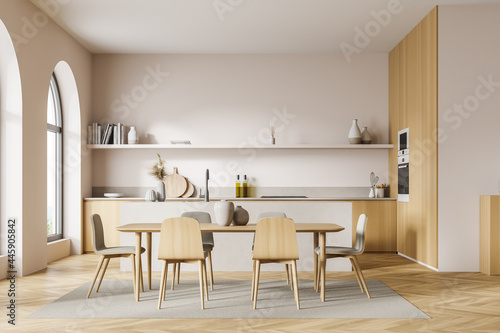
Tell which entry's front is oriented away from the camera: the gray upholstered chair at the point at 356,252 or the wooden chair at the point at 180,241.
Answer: the wooden chair

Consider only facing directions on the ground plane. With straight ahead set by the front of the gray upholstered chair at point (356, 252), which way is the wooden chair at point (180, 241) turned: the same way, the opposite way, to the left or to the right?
to the right

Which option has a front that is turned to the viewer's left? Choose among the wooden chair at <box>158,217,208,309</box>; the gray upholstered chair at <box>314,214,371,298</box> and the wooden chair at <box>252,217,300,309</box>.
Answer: the gray upholstered chair

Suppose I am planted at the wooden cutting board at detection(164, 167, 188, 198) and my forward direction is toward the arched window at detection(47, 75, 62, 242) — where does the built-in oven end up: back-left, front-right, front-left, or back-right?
back-left

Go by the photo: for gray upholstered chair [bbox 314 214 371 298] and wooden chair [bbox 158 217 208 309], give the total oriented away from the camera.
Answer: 1

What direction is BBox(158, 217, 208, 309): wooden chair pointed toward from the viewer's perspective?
away from the camera

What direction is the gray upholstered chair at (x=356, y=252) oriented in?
to the viewer's left

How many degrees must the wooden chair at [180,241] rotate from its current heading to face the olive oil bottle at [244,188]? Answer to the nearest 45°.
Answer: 0° — it already faces it

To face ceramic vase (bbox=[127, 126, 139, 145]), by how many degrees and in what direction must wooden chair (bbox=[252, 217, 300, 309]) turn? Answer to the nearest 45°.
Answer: approximately 45° to its left

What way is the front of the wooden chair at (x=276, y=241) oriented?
away from the camera

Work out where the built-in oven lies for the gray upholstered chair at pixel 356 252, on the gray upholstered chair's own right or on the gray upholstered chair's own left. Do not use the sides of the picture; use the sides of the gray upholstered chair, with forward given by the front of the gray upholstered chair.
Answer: on the gray upholstered chair's own right

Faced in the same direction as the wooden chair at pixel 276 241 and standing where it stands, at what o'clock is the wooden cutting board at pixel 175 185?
The wooden cutting board is roughly at 11 o'clock from the wooden chair.

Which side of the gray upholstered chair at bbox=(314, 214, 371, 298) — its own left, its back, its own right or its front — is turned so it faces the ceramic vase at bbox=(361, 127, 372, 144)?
right

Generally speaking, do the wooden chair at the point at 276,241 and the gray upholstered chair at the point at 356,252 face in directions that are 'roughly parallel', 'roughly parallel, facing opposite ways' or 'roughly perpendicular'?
roughly perpendicular
